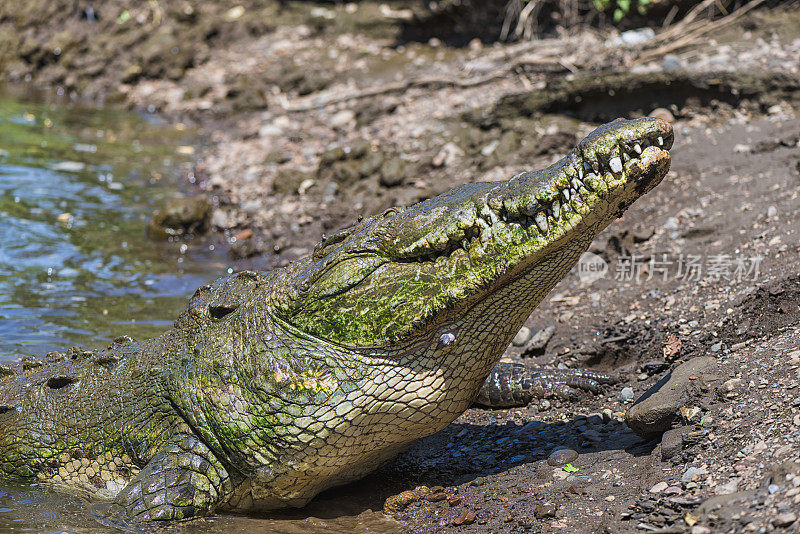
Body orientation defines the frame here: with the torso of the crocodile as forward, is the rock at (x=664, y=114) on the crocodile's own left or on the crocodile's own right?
on the crocodile's own left

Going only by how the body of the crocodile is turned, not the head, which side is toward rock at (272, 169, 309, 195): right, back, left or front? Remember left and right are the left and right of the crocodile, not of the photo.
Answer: left

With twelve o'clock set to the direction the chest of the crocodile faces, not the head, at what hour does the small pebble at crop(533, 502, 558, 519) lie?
The small pebble is roughly at 1 o'clock from the crocodile.

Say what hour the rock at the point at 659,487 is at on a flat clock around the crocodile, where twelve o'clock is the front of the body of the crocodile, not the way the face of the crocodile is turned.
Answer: The rock is roughly at 1 o'clock from the crocodile.

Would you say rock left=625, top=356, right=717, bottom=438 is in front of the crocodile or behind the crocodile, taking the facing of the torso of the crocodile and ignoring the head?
in front

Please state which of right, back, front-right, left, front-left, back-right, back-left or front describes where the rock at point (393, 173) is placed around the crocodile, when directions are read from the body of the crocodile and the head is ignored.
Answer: left

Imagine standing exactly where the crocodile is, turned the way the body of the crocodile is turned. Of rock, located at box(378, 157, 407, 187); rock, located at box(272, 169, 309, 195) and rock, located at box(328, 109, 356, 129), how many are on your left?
3

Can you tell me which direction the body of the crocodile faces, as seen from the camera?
to the viewer's right

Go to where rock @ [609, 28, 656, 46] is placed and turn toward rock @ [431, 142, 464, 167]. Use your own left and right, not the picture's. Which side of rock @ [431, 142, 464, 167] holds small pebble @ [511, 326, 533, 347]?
left

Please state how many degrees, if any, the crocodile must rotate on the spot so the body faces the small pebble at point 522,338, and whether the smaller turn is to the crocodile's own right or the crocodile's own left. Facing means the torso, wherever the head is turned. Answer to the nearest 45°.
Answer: approximately 45° to the crocodile's own left
